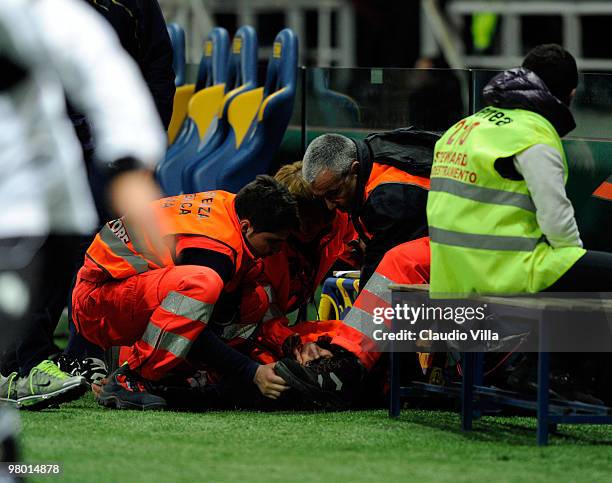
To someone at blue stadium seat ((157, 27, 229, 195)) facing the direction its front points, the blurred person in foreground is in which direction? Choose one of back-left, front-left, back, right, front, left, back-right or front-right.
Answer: front-left

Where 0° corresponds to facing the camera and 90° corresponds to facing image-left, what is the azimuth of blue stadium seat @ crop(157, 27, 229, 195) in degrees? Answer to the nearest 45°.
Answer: approximately 45°

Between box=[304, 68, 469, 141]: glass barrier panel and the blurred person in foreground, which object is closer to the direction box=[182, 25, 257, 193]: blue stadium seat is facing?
the blurred person in foreground

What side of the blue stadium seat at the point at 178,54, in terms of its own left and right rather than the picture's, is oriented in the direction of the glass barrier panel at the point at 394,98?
left

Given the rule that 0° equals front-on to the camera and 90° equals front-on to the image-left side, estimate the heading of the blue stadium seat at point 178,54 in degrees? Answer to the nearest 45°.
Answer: approximately 45°

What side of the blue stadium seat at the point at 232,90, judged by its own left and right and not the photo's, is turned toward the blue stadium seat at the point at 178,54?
right

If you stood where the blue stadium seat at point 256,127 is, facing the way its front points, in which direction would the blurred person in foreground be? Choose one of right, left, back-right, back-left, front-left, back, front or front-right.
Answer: front-left

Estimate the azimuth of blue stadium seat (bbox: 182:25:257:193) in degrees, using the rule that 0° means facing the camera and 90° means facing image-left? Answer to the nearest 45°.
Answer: approximately 45°

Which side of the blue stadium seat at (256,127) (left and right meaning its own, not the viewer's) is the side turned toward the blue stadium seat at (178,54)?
right
